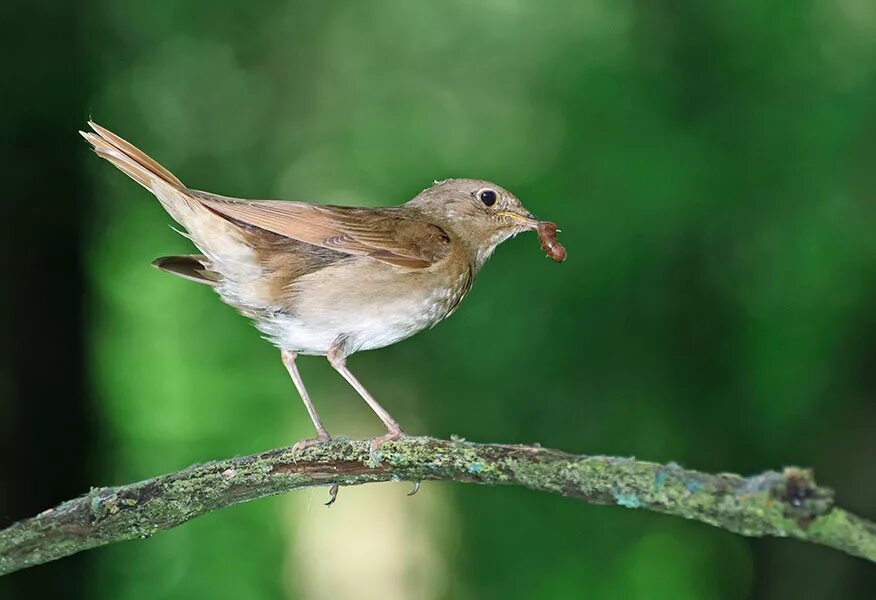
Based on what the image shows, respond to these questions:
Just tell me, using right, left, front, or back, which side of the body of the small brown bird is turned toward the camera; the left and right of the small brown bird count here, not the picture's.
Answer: right

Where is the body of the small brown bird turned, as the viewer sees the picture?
to the viewer's right
